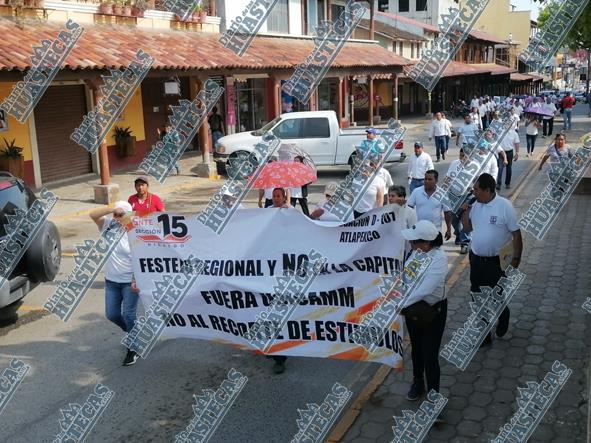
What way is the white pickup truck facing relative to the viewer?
to the viewer's left

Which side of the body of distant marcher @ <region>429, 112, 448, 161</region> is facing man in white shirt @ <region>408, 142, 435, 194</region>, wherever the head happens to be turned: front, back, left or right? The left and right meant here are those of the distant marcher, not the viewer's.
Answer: front

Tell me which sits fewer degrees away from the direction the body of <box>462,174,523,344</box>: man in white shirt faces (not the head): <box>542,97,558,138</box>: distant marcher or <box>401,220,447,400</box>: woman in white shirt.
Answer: the woman in white shirt

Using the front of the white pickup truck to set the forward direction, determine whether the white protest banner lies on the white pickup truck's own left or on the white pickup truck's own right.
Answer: on the white pickup truck's own left

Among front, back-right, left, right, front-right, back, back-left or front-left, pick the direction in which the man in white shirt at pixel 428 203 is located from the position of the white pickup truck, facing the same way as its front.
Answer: left

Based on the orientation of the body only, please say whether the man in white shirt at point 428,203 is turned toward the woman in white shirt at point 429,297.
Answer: yes

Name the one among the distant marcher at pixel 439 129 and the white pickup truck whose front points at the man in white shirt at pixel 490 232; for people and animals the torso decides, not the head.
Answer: the distant marcher

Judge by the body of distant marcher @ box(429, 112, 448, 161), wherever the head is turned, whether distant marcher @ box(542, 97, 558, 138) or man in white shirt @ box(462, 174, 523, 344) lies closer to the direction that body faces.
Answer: the man in white shirt

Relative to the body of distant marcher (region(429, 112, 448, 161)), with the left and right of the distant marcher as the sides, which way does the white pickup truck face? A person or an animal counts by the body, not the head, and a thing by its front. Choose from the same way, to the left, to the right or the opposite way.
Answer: to the right

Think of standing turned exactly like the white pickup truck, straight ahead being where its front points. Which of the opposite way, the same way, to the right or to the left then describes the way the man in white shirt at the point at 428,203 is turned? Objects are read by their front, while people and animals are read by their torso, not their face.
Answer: to the left

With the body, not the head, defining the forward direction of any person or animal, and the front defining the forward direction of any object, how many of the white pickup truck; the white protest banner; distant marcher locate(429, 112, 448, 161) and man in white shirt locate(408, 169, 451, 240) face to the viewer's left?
1

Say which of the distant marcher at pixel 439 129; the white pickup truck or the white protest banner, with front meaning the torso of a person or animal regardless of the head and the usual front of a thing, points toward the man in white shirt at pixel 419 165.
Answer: the distant marcher
